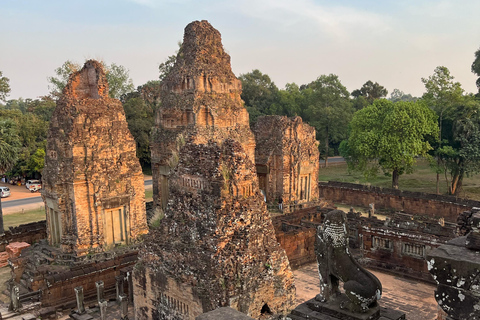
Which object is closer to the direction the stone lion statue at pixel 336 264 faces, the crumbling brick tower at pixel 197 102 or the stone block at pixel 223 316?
the crumbling brick tower

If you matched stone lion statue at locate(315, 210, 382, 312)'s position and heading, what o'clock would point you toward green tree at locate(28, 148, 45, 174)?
The green tree is roughly at 12 o'clock from the stone lion statue.

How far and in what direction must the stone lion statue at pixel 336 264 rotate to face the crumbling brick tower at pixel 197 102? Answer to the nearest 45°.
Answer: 0° — it already faces it

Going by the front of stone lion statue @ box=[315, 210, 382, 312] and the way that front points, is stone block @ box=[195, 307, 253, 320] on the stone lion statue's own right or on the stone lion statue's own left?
on the stone lion statue's own left

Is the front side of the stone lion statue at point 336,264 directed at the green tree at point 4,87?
yes

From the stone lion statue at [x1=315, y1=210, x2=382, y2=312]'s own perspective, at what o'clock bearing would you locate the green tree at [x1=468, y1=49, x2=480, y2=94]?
The green tree is roughly at 2 o'clock from the stone lion statue.

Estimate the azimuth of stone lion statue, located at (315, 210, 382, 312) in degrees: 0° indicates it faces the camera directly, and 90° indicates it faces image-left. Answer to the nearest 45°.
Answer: approximately 135°

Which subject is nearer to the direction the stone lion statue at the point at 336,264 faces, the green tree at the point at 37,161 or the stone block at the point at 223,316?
the green tree

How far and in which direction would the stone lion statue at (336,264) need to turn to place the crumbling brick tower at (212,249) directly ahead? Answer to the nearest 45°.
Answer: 0° — it already faces it

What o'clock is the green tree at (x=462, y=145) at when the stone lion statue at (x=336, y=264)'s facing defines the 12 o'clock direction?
The green tree is roughly at 2 o'clock from the stone lion statue.

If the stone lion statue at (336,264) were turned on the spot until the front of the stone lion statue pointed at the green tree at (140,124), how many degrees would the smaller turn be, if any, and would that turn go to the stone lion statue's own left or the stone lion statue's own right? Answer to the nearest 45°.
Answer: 0° — it already faces it

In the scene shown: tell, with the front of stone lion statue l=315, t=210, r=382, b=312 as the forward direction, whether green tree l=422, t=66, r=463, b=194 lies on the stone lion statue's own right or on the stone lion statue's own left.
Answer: on the stone lion statue's own right

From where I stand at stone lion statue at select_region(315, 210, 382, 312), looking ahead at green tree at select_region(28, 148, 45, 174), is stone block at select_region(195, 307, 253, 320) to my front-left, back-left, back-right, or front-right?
back-left
